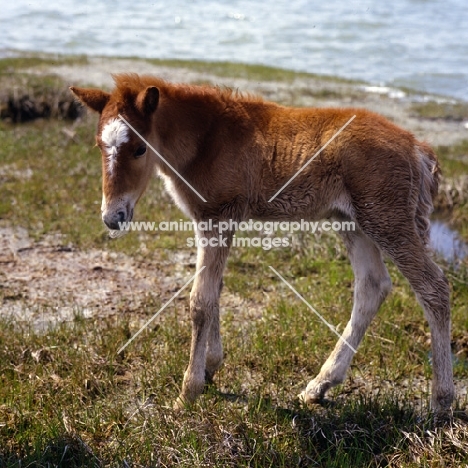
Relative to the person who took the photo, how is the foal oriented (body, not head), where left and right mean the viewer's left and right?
facing to the left of the viewer
